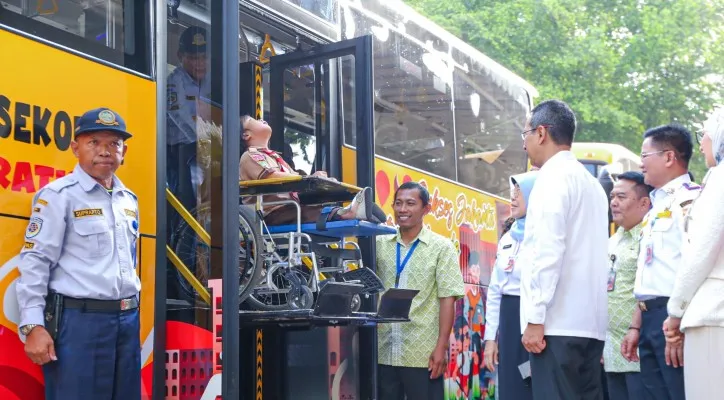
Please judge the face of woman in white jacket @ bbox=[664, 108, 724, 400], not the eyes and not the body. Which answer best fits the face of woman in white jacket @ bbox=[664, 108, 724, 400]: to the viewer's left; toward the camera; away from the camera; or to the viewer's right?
to the viewer's left

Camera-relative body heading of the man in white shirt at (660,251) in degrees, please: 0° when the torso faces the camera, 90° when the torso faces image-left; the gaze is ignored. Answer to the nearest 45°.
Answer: approximately 45°

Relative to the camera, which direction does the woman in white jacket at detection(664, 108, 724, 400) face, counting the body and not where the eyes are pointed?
to the viewer's left

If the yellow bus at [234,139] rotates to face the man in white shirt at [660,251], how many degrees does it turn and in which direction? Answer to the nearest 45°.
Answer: approximately 135° to its left

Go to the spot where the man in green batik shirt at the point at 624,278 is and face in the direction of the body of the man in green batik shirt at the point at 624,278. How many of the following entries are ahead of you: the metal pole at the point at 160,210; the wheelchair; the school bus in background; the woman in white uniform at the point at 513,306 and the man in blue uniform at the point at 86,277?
4

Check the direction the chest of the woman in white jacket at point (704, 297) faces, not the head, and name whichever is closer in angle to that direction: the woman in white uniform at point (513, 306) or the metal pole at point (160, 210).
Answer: the metal pole

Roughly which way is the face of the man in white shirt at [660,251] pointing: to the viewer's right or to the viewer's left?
to the viewer's left

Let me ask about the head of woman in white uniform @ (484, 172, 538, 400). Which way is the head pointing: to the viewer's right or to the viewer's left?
to the viewer's left

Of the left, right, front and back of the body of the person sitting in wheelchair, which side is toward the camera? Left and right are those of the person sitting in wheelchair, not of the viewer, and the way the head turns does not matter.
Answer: right

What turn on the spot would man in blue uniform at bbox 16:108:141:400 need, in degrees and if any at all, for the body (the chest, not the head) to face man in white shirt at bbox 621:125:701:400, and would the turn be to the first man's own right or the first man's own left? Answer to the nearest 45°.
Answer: approximately 45° to the first man's own left

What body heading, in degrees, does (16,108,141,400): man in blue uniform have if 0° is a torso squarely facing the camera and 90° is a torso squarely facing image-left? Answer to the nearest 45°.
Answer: approximately 315°

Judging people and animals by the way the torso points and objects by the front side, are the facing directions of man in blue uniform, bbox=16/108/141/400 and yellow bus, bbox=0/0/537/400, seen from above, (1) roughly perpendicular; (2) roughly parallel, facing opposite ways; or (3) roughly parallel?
roughly perpendicular
